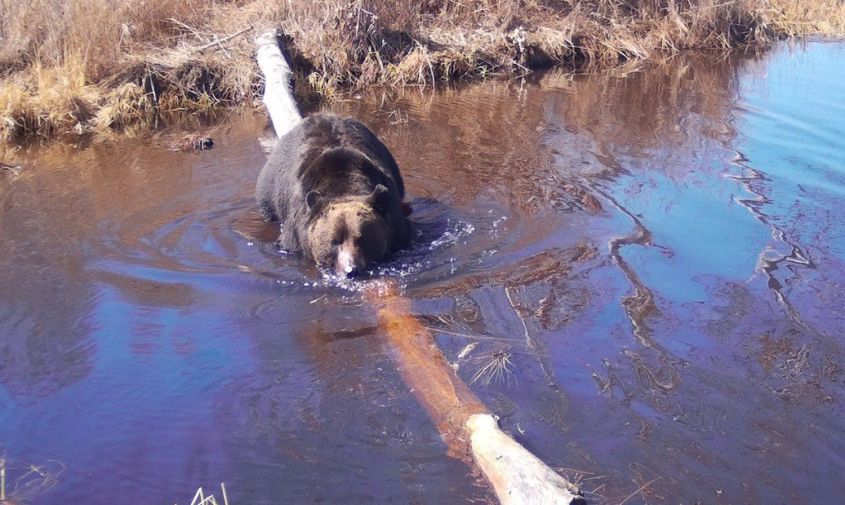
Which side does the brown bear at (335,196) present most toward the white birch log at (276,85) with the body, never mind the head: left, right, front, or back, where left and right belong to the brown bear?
back

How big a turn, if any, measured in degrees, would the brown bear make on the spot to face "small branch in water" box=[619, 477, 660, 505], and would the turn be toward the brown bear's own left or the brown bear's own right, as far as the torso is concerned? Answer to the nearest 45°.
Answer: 0° — it already faces it

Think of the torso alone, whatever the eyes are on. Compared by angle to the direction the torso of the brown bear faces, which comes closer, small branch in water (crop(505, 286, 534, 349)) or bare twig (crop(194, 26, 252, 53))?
the small branch in water

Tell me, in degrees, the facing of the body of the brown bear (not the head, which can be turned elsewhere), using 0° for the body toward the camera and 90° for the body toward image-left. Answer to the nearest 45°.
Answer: approximately 0°
